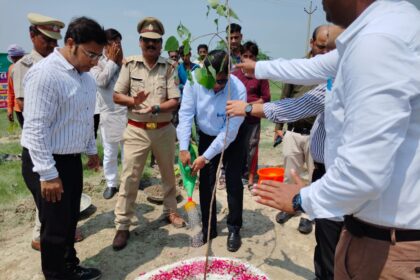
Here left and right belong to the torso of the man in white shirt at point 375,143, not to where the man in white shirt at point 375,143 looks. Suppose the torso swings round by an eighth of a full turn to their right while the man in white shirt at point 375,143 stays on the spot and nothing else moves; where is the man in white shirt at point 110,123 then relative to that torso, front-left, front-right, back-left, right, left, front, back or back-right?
front

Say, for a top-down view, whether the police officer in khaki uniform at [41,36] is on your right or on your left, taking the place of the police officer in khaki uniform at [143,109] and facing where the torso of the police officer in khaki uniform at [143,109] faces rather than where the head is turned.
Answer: on your right

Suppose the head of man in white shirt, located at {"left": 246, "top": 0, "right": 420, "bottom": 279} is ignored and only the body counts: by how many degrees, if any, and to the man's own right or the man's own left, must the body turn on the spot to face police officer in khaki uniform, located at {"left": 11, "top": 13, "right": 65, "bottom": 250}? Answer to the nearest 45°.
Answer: approximately 45° to the man's own right

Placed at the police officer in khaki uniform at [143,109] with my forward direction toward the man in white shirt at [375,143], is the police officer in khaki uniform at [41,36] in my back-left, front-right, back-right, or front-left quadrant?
back-right

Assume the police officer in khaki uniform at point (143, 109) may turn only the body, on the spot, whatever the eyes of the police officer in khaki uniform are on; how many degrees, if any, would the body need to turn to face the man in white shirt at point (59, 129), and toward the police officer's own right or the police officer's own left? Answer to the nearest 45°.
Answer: approximately 45° to the police officer's own right

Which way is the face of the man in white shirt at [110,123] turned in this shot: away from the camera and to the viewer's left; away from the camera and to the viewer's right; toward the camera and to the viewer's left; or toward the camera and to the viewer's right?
toward the camera and to the viewer's right

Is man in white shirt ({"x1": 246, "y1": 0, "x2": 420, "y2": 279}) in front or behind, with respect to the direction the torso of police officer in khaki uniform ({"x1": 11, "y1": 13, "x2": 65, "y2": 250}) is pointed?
in front

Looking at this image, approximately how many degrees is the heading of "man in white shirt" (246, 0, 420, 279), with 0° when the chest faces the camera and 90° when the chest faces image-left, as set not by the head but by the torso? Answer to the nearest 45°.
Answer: approximately 90°

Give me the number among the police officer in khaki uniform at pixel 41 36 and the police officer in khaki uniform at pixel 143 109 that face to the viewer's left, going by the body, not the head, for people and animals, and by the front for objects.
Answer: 0

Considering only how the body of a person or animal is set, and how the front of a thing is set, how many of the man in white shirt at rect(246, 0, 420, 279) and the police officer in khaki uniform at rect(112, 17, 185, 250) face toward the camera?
1
